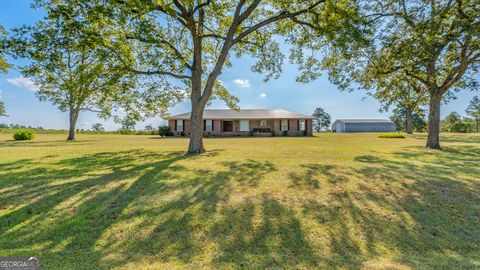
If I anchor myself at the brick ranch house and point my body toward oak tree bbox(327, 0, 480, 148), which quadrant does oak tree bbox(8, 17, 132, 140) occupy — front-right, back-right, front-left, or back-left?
front-right

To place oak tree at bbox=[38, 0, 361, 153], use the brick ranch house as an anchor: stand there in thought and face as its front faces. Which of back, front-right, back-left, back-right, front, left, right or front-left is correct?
front

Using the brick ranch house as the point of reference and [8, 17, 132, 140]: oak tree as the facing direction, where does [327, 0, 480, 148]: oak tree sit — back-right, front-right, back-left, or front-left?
front-left

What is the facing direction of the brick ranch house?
toward the camera

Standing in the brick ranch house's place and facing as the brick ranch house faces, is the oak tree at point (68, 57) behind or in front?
in front

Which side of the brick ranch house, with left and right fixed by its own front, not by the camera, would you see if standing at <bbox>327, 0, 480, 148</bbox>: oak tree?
front
